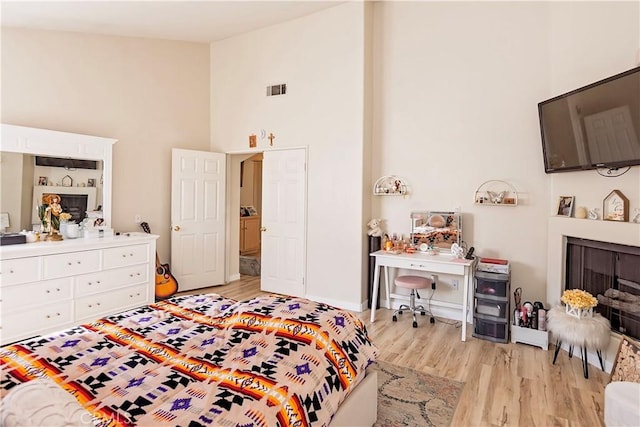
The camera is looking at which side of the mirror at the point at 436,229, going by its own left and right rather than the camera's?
front

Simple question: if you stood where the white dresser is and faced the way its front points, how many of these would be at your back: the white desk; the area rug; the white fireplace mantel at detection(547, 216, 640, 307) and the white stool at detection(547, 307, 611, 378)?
0

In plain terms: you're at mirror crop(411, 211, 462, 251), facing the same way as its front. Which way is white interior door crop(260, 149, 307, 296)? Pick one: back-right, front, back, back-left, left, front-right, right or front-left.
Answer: right

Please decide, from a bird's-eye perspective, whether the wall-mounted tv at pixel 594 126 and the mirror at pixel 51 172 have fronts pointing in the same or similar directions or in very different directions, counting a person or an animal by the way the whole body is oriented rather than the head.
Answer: very different directions

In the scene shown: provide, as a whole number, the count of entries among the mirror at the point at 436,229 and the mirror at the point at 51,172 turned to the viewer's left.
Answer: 0

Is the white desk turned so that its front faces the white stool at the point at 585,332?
no

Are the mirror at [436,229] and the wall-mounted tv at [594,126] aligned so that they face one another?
no

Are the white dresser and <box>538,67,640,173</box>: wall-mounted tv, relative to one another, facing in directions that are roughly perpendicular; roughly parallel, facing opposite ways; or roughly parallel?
roughly parallel, facing opposite ways

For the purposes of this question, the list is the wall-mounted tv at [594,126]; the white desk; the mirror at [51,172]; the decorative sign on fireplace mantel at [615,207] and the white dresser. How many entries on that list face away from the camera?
0

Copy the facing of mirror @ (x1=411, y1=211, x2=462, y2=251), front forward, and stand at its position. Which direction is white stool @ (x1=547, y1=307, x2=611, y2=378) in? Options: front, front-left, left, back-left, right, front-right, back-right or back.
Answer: front-left

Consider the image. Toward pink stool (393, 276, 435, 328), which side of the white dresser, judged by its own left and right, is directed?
front

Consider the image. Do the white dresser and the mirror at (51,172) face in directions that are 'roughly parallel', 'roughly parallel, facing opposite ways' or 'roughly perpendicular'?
roughly parallel

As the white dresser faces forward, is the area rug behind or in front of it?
in front

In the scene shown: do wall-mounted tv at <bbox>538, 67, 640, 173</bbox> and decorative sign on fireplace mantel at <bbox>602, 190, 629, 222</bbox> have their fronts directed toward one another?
no

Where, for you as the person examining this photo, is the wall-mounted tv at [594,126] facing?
facing the viewer and to the left of the viewer

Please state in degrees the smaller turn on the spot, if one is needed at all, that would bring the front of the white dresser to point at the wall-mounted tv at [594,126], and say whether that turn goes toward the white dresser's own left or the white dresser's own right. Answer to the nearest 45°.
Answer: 0° — it already faces it

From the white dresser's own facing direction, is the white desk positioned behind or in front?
in front

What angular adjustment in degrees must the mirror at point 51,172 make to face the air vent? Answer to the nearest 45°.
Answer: approximately 45° to its left
